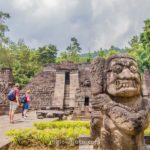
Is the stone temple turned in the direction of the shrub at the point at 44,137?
yes

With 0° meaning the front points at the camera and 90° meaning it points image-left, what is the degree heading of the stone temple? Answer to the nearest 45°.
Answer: approximately 0°
